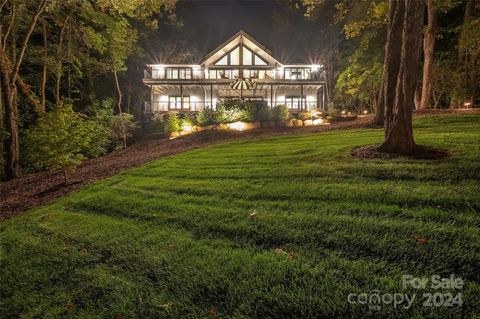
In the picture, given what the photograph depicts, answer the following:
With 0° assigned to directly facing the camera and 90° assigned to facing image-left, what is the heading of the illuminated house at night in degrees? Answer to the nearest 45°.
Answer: approximately 0°

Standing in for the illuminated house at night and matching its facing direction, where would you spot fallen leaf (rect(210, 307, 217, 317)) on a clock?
The fallen leaf is roughly at 12 o'clock from the illuminated house at night.

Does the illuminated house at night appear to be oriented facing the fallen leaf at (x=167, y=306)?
yes

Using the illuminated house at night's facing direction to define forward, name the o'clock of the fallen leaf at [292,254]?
The fallen leaf is roughly at 12 o'clock from the illuminated house at night.

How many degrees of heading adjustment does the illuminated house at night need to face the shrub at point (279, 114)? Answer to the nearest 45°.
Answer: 0° — it already faces it

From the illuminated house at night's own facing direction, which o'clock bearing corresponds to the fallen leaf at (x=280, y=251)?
The fallen leaf is roughly at 12 o'clock from the illuminated house at night.
